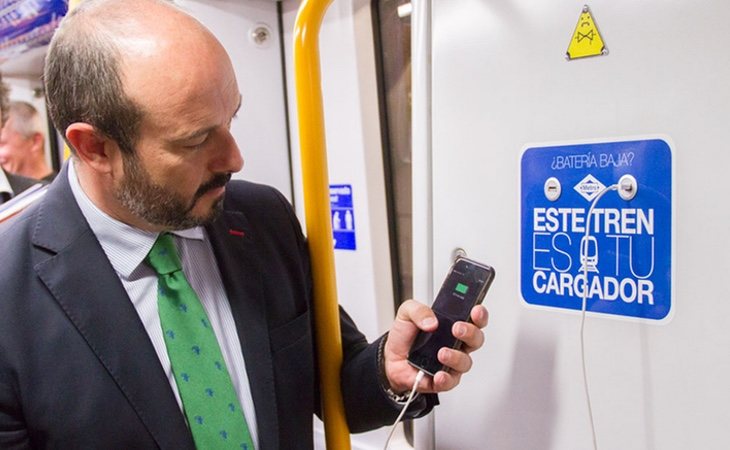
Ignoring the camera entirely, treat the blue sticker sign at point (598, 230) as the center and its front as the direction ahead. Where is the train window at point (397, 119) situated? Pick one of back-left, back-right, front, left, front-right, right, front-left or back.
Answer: right

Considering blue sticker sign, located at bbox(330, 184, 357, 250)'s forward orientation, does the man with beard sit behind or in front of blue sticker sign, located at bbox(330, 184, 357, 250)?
in front

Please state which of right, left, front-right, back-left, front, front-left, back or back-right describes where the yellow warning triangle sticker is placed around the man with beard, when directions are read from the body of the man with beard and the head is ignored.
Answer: front-left

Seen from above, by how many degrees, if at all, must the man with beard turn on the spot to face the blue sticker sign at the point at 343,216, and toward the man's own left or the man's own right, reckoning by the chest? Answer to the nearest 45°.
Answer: approximately 90° to the man's own left

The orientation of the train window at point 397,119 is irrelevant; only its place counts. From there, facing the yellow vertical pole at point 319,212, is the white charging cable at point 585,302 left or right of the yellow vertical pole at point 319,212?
left

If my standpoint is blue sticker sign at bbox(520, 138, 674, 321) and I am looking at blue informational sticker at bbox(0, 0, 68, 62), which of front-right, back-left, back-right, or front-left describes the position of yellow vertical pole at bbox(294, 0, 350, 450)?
front-left

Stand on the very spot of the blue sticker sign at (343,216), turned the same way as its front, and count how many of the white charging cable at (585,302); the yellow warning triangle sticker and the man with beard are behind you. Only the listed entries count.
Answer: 0

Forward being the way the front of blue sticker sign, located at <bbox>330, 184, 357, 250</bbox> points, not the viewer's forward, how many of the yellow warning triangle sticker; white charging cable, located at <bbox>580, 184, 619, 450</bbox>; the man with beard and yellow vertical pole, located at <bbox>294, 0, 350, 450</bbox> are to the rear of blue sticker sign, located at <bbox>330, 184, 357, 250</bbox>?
0

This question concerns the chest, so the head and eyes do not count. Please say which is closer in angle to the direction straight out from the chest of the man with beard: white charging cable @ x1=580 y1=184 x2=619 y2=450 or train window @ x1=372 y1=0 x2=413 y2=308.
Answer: the white charging cable

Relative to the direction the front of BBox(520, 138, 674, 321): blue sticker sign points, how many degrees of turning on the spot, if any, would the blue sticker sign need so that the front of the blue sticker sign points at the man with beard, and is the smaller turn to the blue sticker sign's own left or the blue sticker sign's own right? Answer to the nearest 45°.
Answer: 0° — it already faces them

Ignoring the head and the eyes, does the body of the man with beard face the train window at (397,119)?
no

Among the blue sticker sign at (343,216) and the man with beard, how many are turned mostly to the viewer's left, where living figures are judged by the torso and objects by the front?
0

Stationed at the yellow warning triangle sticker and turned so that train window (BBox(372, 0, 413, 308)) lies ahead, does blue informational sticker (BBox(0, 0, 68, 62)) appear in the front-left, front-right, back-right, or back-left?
front-left

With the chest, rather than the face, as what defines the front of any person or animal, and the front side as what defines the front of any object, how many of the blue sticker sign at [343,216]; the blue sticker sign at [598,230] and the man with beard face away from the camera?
0

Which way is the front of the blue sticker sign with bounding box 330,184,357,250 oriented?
toward the camera

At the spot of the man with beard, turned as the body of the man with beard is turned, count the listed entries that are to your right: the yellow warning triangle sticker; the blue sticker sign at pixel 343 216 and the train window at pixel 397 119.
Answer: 0

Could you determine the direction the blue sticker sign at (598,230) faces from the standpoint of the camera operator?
facing the viewer and to the left of the viewer

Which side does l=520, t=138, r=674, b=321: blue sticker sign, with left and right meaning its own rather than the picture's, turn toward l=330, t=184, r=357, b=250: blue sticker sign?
right

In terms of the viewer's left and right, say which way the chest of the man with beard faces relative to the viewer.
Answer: facing the viewer and to the right of the viewer

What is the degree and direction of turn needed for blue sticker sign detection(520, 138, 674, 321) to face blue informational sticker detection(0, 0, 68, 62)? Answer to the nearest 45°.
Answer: approximately 45° to its right
